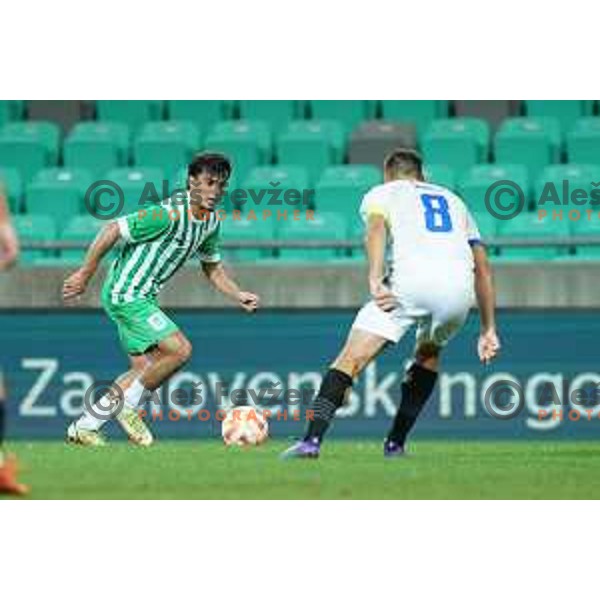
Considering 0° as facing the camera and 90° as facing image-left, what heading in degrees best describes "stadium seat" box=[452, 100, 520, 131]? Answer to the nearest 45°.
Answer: approximately 0°

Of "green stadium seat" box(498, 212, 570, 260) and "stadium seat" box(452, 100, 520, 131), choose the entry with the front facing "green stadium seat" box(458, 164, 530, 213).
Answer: the stadium seat

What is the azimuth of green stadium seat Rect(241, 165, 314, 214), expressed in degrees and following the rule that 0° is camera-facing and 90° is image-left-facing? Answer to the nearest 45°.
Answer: approximately 0°

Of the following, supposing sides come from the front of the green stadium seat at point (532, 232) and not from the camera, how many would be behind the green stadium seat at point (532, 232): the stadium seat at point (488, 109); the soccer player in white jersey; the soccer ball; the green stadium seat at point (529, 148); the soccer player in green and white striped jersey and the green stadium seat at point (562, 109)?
3
